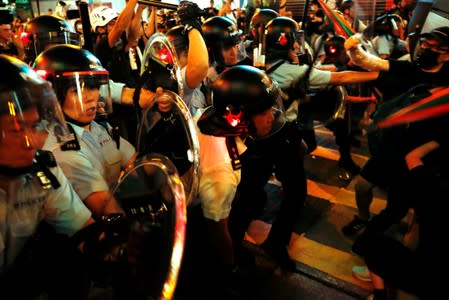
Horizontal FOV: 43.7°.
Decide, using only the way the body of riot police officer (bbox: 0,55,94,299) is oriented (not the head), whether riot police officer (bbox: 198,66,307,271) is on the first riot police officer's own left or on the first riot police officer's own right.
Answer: on the first riot police officer's own left

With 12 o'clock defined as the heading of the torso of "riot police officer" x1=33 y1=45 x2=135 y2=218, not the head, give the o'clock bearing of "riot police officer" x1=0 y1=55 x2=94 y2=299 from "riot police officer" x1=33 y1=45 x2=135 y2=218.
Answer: "riot police officer" x1=0 y1=55 x2=94 y2=299 is roughly at 2 o'clock from "riot police officer" x1=33 y1=45 x2=135 y2=218.

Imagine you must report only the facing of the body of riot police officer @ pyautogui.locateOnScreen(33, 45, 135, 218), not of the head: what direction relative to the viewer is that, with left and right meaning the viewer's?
facing the viewer and to the right of the viewer
